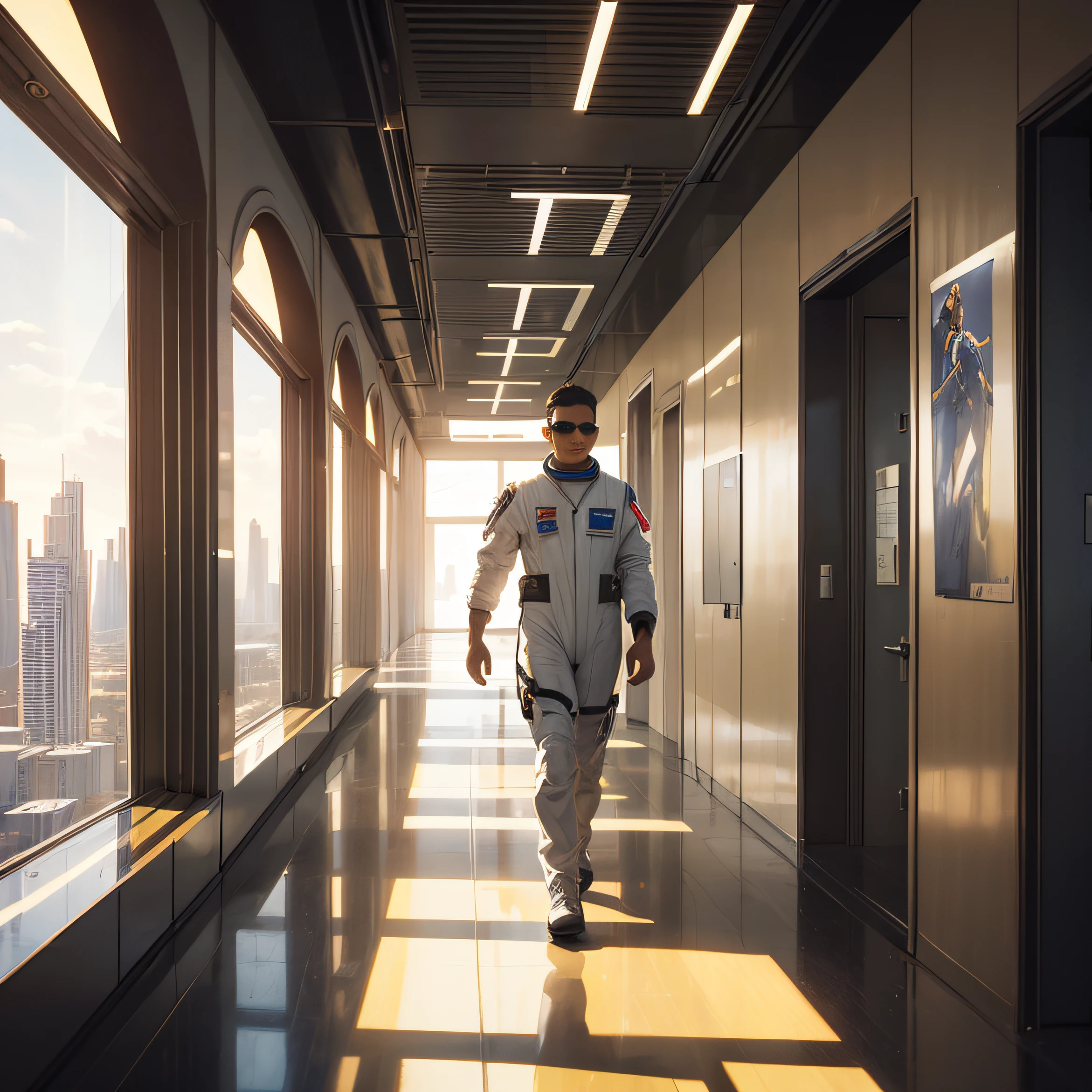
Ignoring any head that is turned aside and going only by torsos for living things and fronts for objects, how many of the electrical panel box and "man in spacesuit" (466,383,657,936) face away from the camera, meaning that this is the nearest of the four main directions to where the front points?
0

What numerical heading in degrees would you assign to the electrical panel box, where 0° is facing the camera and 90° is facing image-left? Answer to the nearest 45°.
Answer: approximately 45°

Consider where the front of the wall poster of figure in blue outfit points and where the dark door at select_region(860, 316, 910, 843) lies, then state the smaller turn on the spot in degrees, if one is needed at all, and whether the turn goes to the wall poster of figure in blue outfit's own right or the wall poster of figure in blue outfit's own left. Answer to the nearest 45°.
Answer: approximately 135° to the wall poster of figure in blue outfit's own right

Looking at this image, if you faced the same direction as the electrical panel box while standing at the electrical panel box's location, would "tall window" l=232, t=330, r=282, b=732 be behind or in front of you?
in front

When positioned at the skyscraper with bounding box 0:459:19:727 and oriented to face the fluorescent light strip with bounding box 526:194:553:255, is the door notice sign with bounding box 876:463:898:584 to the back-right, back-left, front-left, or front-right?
front-right

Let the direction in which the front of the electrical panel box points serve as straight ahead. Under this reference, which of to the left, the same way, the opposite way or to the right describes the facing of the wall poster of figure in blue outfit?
the same way

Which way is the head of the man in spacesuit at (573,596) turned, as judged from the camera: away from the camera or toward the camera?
toward the camera

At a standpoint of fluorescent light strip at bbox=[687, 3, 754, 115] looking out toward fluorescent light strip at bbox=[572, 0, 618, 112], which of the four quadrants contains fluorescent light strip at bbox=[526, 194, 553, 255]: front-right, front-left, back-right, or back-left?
front-right

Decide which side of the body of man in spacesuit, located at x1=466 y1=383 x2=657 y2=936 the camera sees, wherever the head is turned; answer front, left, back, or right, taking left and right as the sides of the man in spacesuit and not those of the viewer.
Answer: front

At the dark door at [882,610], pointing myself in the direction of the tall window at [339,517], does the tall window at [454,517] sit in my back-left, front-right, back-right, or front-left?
front-right
